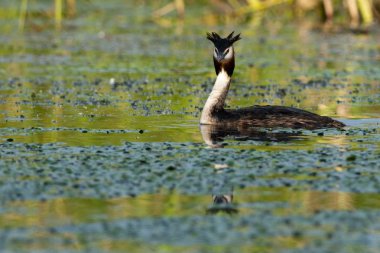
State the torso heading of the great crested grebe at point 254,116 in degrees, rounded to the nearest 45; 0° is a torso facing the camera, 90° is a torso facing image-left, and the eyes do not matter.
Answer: approximately 90°
